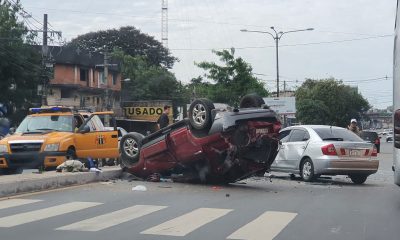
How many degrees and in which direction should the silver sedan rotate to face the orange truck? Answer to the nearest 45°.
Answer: approximately 45° to its left

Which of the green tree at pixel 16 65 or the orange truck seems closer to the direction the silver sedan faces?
the green tree

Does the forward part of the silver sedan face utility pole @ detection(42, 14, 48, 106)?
yes

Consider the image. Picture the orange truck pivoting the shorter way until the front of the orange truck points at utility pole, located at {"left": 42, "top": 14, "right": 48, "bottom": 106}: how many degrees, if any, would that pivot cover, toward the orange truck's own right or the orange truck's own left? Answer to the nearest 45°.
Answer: approximately 135° to the orange truck's own right

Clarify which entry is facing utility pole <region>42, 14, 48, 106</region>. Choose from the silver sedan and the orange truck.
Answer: the silver sedan

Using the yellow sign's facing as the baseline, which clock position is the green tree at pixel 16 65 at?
The green tree is roughly at 2 o'clock from the yellow sign.

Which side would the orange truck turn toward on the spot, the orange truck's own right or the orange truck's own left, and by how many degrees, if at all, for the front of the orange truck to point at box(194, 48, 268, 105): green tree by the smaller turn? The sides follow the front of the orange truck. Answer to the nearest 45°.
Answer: approximately 180°

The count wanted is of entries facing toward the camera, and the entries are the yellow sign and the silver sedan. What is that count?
1

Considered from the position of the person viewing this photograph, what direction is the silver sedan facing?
facing away from the viewer and to the left of the viewer
